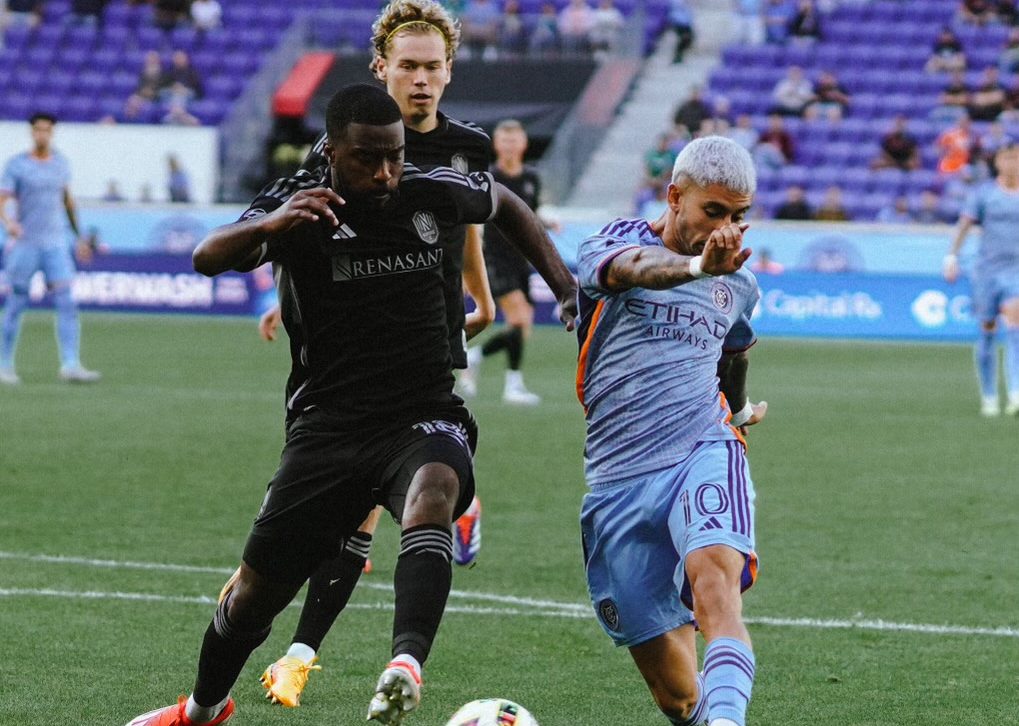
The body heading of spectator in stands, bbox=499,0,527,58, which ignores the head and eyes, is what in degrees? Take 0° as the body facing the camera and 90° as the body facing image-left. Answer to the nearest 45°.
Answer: approximately 0°

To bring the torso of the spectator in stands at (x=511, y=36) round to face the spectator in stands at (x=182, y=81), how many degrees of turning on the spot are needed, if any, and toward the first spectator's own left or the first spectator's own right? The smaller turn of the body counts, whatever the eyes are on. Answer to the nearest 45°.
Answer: approximately 90° to the first spectator's own right

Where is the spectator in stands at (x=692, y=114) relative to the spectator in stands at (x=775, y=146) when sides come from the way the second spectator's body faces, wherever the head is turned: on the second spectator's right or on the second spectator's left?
on the second spectator's right

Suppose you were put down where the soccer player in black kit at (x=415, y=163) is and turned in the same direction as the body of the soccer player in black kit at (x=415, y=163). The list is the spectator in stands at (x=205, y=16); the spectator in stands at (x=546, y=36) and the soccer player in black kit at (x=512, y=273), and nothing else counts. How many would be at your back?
3

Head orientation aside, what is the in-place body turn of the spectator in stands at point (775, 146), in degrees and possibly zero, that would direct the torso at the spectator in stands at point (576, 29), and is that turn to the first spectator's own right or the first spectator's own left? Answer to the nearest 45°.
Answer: approximately 135° to the first spectator's own right

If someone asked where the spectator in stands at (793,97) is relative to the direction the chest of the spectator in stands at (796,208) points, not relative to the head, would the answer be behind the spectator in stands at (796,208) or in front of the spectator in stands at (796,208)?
behind

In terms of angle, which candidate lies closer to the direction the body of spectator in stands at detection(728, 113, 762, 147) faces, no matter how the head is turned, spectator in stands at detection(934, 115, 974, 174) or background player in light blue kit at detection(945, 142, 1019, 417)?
the background player in light blue kit
